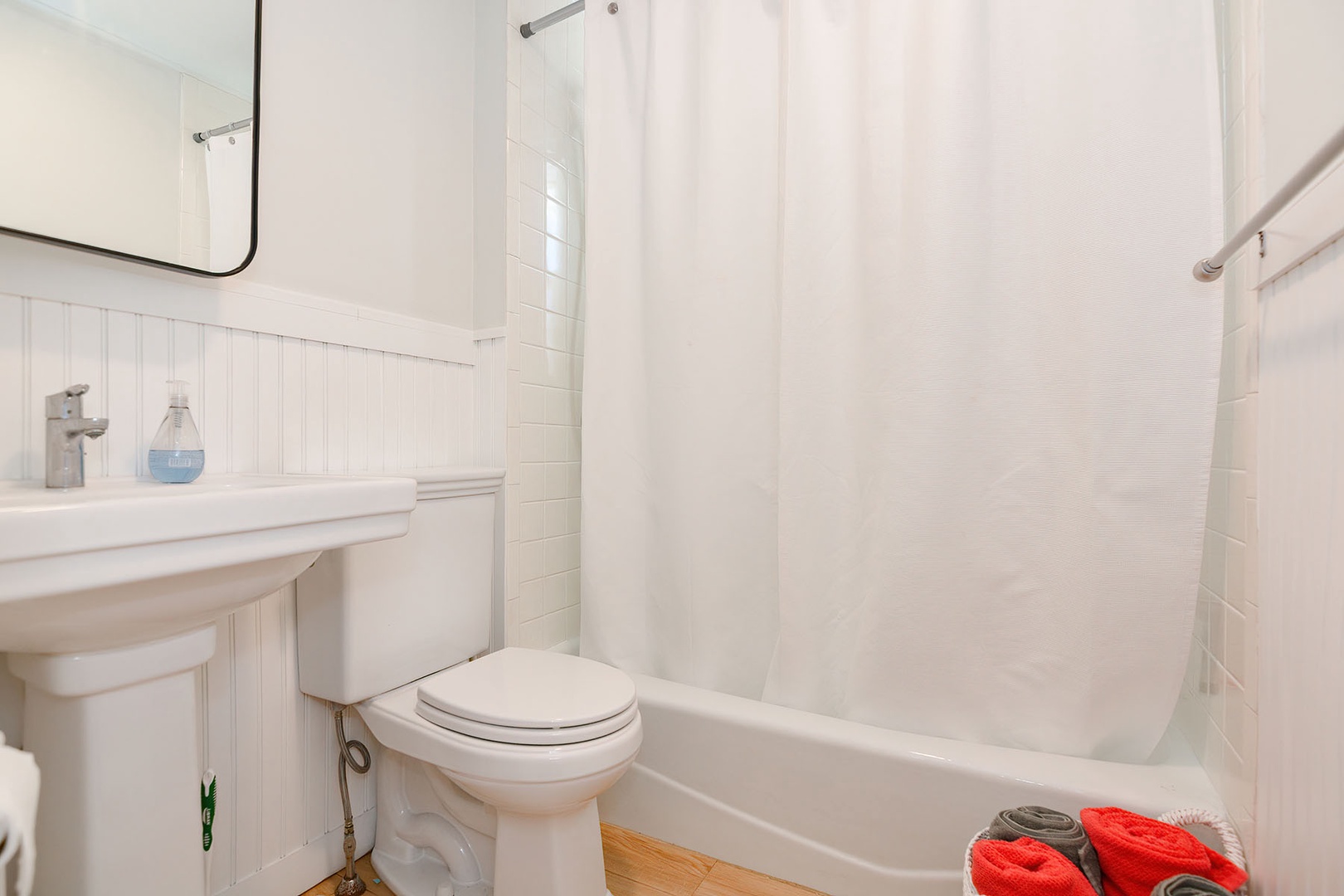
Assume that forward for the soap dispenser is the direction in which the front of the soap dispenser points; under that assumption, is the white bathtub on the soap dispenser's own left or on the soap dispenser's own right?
on the soap dispenser's own left

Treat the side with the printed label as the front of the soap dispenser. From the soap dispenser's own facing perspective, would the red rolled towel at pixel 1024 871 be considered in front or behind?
in front

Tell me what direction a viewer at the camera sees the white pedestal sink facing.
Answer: facing the viewer and to the right of the viewer

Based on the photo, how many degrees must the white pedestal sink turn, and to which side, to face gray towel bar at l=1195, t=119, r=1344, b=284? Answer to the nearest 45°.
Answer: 0° — it already faces it

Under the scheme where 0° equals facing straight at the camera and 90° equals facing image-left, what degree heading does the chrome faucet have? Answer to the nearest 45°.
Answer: approximately 315°

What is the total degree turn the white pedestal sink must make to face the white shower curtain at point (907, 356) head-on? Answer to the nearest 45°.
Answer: approximately 45° to its left

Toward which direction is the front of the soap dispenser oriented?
toward the camera

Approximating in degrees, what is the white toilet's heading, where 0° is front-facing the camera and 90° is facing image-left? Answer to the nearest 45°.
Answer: approximately 315°

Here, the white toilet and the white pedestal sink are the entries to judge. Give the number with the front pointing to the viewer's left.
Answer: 0

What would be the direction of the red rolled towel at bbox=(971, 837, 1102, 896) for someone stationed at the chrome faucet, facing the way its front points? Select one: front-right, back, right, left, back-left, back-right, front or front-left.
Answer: front

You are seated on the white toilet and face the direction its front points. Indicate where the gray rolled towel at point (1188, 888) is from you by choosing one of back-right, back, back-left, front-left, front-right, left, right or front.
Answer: front
